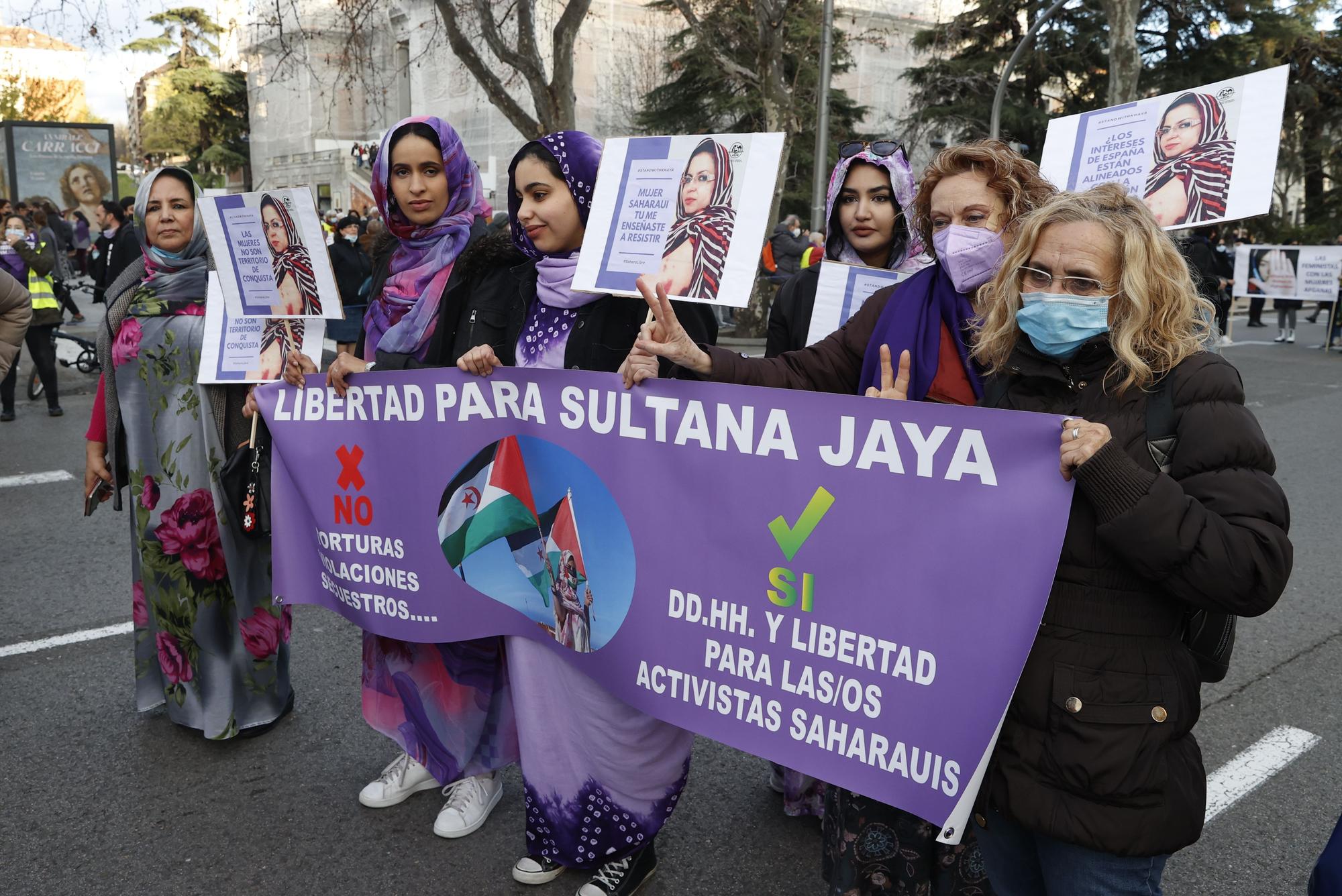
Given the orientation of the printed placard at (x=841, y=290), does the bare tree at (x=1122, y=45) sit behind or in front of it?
behind

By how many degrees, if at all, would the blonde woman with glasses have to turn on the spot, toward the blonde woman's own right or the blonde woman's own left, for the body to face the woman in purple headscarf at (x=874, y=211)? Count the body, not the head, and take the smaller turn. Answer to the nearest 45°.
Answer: approximately 90° to the blonde woman's own right

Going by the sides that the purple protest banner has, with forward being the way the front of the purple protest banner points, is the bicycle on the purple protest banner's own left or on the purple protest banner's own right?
on the purple protest banner's own right

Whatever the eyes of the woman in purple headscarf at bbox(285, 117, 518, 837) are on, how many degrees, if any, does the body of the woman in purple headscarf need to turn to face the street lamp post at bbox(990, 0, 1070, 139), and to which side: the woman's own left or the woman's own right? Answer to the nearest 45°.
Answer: approximately 180°

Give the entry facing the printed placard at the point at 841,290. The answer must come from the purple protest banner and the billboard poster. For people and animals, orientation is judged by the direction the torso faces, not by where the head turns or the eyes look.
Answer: the billboard poster

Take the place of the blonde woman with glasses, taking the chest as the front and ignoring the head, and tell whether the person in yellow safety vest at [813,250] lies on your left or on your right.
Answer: on your right

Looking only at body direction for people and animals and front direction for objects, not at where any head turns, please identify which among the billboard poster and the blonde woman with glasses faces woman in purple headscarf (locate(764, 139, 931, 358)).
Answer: the billboard poster

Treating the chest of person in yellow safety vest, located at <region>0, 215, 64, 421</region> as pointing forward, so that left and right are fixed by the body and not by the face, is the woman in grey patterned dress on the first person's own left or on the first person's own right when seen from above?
on the first person's own left

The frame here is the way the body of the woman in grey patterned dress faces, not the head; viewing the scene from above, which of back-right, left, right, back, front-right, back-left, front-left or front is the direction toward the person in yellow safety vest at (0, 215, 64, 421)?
back

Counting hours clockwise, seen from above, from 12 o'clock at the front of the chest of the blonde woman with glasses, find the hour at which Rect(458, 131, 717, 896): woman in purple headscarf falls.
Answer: The woman in purple headscarf is roughly at 2 o'clock from the blonde woman with glasses.

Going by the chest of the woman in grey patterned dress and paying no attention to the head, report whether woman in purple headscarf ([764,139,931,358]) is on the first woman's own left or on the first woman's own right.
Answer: on the first woman's own left

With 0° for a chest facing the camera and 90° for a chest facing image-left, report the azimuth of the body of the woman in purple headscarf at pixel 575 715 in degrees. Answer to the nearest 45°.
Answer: approximately 45°

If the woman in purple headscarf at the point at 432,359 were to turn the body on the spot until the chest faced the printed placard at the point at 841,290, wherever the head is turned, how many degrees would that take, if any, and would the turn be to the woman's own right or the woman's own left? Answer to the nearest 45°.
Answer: approximately 135° to the woman's own left

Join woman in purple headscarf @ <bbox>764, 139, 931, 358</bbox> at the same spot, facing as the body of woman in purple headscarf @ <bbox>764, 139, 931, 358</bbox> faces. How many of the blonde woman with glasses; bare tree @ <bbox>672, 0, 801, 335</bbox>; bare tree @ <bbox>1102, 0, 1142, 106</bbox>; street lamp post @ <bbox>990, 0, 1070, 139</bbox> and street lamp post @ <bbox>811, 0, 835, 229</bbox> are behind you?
4

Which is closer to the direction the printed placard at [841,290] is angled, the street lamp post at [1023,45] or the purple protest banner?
the purple protest banner

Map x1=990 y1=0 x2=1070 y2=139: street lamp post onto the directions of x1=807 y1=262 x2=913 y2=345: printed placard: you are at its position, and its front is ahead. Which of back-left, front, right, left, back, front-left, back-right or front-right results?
back

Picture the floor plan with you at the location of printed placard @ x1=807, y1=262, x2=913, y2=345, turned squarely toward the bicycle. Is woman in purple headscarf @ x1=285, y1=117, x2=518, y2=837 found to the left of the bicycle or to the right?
left
